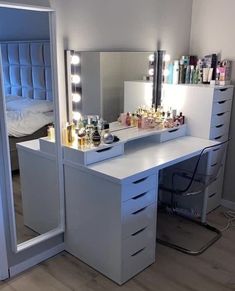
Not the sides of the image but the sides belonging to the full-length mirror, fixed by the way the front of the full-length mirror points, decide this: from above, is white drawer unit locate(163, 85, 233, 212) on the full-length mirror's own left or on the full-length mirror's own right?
on the full-length mirror's own left

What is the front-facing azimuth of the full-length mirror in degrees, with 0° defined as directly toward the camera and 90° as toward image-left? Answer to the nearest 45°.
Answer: approximately 315°

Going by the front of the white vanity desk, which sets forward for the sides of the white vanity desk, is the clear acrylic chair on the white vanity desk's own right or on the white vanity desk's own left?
on the white vanity desk's own left

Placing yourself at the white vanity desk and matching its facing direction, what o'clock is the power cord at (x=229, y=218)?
The power cord is roughly at 9 o'clock from the white vanity desk.

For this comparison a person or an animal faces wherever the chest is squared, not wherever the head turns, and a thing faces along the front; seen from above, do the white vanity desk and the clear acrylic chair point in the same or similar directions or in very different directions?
very different directions

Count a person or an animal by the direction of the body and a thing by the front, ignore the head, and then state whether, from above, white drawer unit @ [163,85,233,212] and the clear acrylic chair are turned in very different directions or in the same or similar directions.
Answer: very different directions
